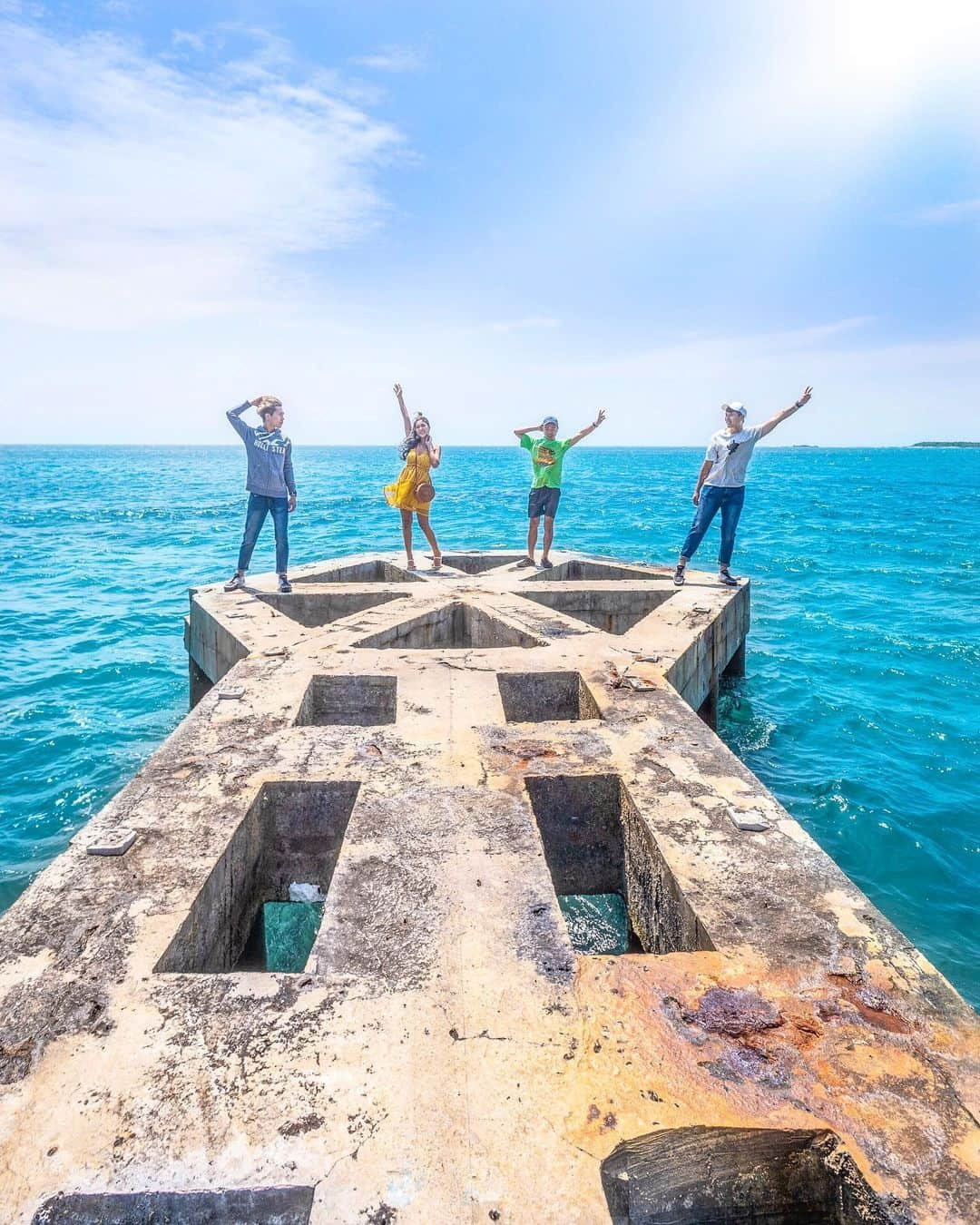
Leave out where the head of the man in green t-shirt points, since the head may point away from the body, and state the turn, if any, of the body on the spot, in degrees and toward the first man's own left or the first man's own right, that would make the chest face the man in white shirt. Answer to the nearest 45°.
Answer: approximately 90° to the first man's own left

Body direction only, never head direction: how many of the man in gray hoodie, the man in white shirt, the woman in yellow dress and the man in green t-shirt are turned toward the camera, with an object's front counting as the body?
4

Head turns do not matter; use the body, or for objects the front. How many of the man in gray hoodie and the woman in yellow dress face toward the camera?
2

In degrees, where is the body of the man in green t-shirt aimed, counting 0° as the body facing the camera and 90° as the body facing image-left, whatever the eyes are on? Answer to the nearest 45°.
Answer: approximately 0°

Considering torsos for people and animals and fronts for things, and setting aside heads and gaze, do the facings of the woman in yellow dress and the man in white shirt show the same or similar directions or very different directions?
same or similar directions

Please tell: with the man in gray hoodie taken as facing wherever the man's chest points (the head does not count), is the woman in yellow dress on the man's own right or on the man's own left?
on the man's own left

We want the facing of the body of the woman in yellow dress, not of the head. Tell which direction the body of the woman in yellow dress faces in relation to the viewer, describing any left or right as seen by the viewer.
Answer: facing the viewer

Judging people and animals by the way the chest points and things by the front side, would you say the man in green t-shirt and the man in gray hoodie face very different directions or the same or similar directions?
same or similar directions

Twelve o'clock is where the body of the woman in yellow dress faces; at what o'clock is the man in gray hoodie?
The man in gray hoodie is roughly at 2 o'clock from the woman in yellow dress.

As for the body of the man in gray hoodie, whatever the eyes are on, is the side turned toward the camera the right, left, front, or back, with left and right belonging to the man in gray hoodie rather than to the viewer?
front

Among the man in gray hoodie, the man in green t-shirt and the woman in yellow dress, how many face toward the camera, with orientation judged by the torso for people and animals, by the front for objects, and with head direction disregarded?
3
